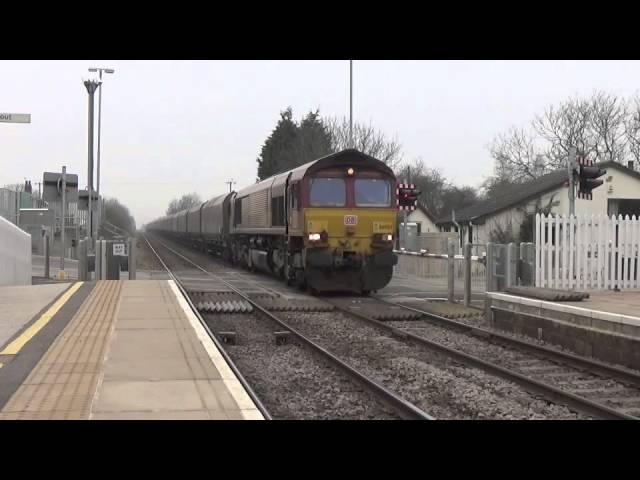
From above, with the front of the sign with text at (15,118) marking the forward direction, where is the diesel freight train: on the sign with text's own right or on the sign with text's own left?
on the sign with text's own left

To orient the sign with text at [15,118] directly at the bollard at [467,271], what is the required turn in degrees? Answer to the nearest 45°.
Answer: approximately 90° to its left

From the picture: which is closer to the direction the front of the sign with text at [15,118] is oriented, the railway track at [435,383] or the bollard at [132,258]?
the railway track

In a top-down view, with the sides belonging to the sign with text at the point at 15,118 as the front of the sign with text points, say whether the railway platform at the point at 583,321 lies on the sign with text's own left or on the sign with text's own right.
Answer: on the sign with text's own left

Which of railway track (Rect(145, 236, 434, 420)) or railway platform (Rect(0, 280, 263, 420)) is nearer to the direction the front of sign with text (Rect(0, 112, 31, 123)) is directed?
the railway platform

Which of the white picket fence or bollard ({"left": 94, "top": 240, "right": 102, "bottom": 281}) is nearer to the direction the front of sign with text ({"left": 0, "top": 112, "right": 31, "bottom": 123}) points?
the white picket fence

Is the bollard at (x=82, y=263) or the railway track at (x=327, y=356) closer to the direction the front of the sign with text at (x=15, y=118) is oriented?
the railway track

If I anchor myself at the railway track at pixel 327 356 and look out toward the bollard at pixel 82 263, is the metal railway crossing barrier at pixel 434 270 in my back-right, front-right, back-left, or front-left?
front-right

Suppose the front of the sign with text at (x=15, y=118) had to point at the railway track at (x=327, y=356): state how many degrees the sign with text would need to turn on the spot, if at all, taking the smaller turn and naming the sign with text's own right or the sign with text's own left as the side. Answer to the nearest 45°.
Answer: approximately 45° to the sign with text's own left

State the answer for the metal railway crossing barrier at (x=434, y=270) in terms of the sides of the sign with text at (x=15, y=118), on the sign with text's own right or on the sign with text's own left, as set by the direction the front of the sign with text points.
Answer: on the sign with text's own left

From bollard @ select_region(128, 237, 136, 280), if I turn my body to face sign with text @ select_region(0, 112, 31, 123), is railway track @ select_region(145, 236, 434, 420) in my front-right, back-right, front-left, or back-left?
front-left

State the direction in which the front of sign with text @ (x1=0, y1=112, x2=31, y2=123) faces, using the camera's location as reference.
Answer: facing the viewer

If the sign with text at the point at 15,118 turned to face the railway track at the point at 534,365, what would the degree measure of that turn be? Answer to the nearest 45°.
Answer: approximately 45° to its left

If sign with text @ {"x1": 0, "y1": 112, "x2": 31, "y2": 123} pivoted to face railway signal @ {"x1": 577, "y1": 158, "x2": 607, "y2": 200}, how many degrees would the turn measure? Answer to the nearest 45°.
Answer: approximately 90° to its left

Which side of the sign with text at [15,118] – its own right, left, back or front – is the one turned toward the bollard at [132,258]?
back

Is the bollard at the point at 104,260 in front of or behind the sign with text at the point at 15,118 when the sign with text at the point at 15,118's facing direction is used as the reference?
behind

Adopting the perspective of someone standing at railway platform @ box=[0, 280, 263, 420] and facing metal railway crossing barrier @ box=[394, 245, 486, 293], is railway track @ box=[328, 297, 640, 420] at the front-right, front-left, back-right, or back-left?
front-right

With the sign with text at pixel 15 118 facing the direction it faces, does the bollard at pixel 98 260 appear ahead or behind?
behind

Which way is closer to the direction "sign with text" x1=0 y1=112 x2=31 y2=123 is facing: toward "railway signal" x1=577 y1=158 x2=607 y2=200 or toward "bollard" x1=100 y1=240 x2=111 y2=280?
the railway signal

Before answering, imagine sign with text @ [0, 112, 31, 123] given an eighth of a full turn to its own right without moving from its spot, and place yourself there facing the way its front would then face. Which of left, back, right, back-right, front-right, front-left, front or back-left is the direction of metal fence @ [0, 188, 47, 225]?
back-right
